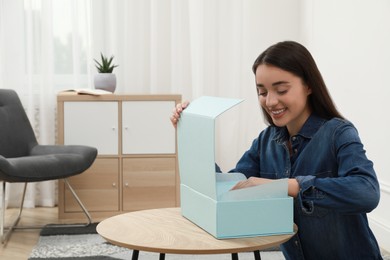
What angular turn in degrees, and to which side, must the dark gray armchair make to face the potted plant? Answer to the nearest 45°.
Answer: approximately 90° to its left

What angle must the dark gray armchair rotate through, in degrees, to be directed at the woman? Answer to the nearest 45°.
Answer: approximately 45° to its right

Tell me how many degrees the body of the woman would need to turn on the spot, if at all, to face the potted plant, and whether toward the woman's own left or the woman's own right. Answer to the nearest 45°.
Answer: approximately 90° to the woman's own right

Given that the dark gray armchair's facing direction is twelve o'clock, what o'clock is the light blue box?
The light blue box is roughly at 1 o'clock from the dark gray armchair.

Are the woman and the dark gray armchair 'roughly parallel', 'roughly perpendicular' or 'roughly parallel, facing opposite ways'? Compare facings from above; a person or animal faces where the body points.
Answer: roughly perpendicular

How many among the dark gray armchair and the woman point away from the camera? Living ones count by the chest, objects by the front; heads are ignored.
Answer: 0

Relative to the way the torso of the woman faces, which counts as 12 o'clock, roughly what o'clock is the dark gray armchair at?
The dark gray armchair is roughly at 3 o'clock from the woman.

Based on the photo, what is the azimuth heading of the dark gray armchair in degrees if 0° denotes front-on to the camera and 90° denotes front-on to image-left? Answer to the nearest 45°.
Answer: approximately 315°
